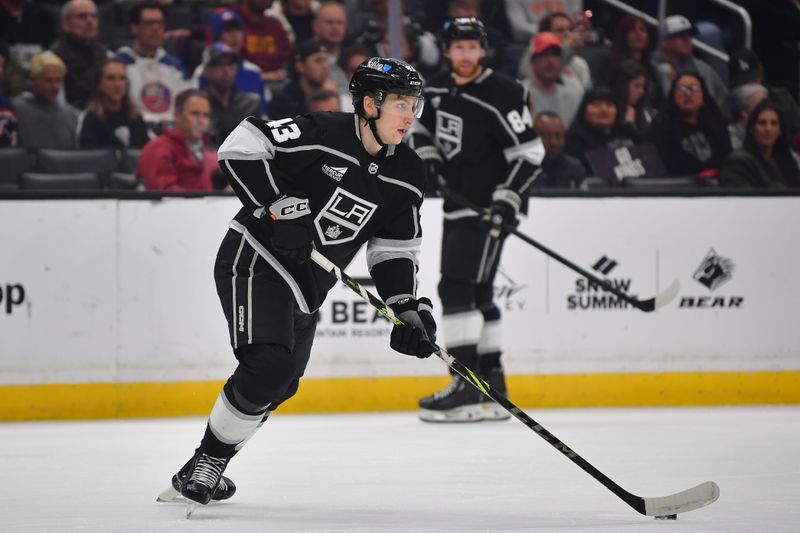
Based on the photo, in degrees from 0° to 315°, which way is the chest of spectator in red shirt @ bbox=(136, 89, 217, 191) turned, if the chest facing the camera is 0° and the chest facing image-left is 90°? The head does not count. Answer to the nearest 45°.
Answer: approximately 315°

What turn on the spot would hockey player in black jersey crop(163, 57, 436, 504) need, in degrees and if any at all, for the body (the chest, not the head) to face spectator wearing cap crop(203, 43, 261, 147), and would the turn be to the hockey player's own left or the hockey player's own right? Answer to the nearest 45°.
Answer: approximately 135° to the hockey player's own left

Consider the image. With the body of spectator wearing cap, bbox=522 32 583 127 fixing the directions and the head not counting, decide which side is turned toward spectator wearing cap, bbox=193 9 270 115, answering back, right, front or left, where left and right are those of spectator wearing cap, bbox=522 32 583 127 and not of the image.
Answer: right

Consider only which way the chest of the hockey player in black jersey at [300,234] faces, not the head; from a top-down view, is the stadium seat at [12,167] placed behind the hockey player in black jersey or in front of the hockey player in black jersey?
behind

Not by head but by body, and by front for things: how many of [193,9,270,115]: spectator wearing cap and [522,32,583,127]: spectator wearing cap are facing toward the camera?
2

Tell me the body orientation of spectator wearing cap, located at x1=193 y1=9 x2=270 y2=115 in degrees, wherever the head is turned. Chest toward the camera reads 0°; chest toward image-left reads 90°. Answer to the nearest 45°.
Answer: approximately 0°

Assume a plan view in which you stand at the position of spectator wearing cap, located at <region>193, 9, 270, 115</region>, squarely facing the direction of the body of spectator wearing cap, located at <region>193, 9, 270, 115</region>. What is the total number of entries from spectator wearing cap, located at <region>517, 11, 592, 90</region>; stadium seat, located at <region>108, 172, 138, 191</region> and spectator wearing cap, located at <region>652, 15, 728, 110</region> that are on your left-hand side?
2

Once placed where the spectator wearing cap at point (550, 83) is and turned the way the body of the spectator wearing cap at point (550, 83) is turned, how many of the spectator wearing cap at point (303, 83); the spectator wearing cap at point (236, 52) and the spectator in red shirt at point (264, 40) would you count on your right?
3
